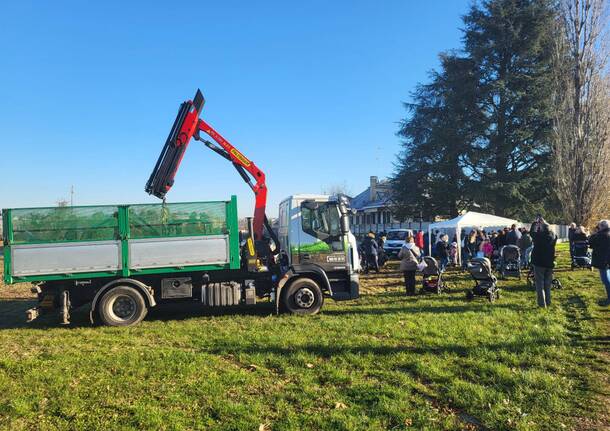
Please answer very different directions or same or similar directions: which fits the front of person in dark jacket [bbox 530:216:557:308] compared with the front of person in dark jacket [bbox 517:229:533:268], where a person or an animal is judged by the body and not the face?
same or similar directions

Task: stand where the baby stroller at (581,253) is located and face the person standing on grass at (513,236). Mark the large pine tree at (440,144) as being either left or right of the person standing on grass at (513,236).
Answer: right

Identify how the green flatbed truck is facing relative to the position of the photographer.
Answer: facing to the right of the viewer

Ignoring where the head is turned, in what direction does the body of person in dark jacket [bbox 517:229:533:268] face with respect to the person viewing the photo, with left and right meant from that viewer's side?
facing away from the viewer

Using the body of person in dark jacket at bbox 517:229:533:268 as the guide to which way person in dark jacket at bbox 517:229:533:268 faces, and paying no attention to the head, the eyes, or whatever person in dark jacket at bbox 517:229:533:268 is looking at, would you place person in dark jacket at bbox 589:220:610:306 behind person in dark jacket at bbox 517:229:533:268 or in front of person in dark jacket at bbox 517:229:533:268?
behind

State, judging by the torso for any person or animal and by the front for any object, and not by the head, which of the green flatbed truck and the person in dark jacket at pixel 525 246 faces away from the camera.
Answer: the person in dark jacket

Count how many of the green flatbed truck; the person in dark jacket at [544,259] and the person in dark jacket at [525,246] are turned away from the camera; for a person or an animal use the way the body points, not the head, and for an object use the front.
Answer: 2

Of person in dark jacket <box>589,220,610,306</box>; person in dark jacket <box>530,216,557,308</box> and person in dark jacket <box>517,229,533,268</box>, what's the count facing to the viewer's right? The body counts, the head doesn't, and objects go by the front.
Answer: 0

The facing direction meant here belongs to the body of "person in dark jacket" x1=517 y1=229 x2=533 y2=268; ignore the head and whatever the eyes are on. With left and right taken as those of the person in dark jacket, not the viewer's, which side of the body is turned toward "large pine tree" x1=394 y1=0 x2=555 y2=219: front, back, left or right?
front

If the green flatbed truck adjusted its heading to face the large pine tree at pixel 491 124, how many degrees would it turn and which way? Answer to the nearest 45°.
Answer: approximately 45° to its left

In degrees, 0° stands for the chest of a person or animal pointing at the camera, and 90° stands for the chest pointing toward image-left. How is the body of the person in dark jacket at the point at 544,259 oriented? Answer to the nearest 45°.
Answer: approximately 180°

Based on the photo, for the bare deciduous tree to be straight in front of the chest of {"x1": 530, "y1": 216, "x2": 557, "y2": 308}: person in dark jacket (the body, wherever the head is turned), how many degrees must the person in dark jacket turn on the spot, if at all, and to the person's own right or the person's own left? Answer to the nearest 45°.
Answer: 0° — they already face it
